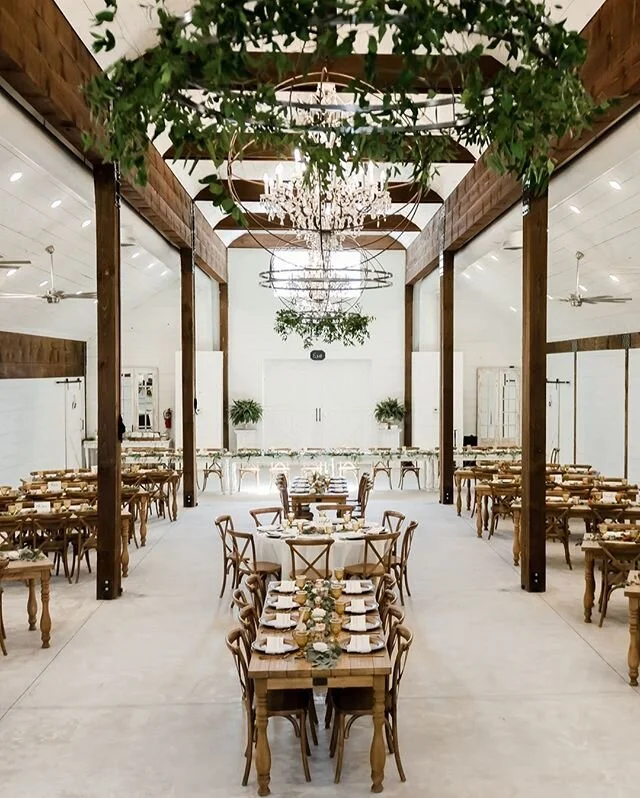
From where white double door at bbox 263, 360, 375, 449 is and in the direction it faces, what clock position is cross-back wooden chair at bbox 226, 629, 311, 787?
The cross-back wooden chair is roughly at 12 o'clock from the white double door.

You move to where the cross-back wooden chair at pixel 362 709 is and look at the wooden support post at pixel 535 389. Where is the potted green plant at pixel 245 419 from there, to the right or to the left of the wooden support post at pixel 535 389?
left

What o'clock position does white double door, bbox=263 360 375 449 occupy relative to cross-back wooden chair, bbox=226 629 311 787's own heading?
The white double door is roughly at 9 o'clock from the cross-back wooden chair.

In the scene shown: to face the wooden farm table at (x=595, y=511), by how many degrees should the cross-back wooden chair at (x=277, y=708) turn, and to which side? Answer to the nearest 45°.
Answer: approximately 45° to its left

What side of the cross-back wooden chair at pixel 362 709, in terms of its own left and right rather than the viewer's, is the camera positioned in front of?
left

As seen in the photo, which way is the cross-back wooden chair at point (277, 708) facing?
to the viewer's right

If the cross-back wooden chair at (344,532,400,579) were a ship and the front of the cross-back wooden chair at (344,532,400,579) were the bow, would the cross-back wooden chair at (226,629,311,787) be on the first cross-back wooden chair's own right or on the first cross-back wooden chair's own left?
on the first cross-back wooden chair's own left

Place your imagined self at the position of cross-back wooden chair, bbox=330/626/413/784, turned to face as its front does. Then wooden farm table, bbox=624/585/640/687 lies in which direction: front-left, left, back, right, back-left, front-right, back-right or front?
back-right

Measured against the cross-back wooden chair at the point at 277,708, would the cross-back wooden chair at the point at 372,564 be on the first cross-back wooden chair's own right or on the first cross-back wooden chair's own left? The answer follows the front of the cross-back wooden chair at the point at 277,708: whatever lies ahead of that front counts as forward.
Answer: on the first cross-back wooden chair's own left

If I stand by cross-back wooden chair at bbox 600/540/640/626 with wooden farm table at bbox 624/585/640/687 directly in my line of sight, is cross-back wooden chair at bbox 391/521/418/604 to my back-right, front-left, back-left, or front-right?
back-right

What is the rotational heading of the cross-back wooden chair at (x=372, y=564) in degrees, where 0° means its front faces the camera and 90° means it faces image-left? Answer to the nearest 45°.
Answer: approximately 135°

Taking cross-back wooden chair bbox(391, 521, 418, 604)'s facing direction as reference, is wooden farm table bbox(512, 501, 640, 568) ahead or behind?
behind
